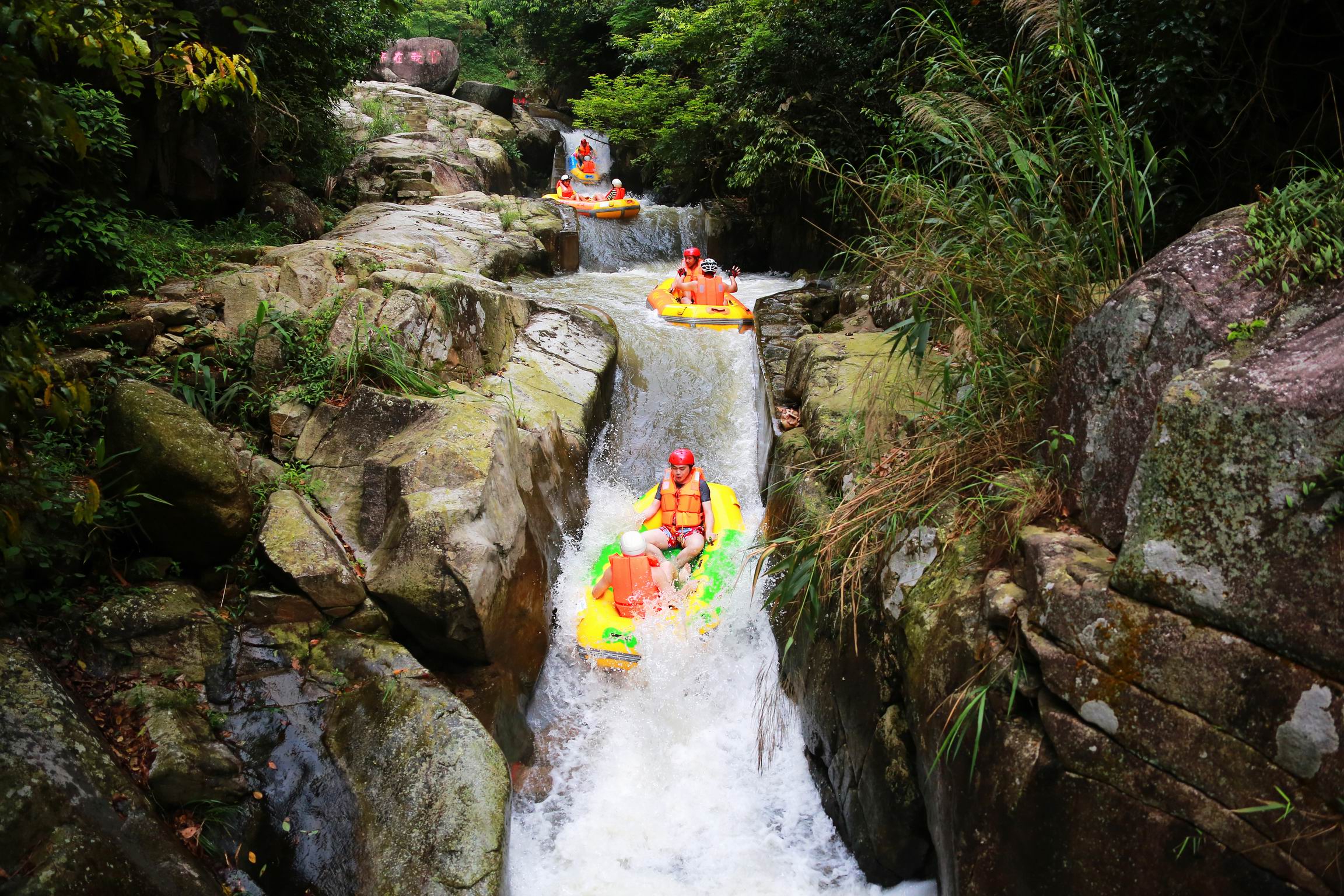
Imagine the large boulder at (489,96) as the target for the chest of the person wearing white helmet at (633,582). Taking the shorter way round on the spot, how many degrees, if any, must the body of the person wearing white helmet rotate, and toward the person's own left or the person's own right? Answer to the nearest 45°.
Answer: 0° — they already face it

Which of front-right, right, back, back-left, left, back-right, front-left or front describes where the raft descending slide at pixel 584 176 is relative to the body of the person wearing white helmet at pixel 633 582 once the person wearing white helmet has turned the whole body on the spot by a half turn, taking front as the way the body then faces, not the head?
back

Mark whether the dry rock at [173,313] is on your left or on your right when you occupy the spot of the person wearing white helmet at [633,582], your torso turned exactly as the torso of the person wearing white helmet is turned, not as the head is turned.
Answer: on your left

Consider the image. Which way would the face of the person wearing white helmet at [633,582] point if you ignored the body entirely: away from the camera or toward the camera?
away from the camera

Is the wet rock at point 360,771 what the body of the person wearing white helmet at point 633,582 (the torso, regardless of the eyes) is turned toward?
no

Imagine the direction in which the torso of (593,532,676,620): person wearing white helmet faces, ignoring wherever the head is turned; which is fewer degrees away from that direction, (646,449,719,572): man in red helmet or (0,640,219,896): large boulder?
the man in red helmet

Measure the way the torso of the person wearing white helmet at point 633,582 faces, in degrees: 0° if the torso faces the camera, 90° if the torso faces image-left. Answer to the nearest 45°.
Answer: approximately 180°

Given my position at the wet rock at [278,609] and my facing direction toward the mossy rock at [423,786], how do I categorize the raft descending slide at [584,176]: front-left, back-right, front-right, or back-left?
back-left

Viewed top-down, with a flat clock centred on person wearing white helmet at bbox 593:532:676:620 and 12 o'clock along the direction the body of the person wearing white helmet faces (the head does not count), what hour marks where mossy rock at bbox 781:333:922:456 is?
The mossy rock is roughly at 2 o'clock from the person wearing white helmet.

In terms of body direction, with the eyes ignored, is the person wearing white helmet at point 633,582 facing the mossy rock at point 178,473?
no

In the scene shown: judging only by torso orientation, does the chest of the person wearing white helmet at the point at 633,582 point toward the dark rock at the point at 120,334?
no

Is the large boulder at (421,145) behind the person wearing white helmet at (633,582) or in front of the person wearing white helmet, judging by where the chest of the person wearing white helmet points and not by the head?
in front

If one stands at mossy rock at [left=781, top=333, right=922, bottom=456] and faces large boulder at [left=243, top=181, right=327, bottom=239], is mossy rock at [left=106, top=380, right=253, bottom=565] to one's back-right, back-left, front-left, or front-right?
front-left

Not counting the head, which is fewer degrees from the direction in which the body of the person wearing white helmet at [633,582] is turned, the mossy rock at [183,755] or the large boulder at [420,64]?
the large boulder

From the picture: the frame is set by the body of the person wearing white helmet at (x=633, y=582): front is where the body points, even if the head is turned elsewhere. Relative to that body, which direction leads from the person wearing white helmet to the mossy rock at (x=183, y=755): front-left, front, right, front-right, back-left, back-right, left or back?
back-left

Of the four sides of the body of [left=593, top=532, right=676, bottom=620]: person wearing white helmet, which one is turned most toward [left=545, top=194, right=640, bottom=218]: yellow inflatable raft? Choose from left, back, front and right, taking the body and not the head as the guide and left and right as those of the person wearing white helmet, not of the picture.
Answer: front

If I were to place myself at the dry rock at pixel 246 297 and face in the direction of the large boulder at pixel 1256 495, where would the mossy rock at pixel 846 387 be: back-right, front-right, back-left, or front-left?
front-left
